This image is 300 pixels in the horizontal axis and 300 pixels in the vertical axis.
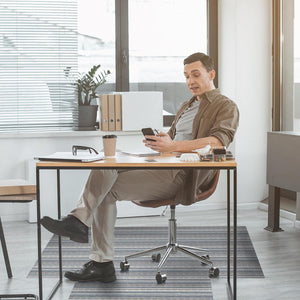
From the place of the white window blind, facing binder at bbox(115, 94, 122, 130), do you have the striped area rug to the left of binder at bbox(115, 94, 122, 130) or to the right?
right

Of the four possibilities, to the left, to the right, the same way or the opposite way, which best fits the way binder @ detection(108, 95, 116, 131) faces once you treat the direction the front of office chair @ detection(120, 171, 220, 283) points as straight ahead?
to the left

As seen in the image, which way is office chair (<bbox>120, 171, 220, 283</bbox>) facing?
to the viewer's left

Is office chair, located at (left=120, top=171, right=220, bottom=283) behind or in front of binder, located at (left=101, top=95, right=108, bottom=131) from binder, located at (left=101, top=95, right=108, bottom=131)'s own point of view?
in front

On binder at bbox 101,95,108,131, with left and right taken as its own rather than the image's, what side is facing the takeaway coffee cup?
front

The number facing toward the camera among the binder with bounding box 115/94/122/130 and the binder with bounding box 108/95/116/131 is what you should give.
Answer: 2

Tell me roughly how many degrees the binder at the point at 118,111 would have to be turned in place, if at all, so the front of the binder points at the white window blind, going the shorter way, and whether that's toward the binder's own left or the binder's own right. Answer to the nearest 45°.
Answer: approximately 90° to the binder's own right

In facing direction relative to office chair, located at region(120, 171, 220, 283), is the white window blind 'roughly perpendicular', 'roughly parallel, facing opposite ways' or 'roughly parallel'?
roughly perpendicular

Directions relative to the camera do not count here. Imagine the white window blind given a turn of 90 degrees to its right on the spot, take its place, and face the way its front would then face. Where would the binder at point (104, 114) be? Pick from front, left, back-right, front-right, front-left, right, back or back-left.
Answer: back-left

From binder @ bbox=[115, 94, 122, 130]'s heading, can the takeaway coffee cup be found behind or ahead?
ahead

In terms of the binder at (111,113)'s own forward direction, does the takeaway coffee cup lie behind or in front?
in front

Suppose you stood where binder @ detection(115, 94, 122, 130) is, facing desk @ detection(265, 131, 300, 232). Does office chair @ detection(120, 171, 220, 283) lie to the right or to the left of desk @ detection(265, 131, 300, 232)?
right
